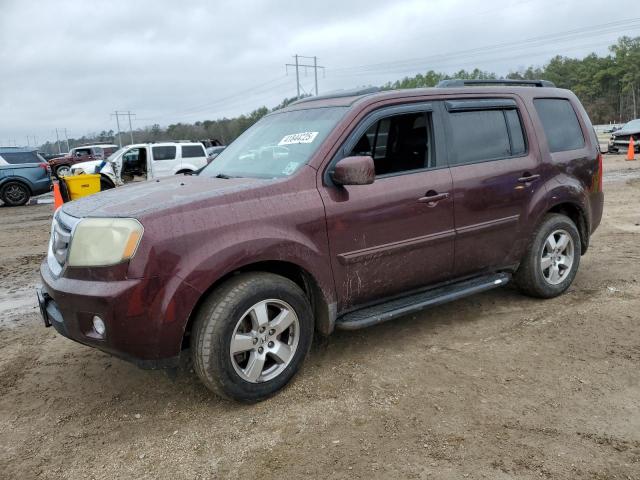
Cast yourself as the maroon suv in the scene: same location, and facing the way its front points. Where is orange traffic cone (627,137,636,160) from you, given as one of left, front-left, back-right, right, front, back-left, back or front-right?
back

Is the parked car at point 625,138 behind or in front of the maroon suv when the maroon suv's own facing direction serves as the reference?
behind

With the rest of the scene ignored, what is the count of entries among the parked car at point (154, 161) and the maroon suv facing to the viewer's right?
0

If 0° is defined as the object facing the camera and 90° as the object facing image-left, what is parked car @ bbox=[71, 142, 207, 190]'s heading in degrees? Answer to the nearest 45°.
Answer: approximately 45°

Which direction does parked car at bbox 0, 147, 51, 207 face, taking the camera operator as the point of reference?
facing to the left of the viewer

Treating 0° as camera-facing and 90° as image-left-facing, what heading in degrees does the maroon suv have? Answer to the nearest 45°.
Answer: approximately 45°

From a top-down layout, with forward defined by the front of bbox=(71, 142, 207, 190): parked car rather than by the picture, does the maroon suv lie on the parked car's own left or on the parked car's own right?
on the parked car's own left

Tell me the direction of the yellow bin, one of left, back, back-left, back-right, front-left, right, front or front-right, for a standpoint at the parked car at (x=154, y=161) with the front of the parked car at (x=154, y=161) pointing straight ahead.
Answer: front-left

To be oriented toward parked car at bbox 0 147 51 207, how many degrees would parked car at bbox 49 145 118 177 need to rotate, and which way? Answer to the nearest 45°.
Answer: approximately 45° to its left
